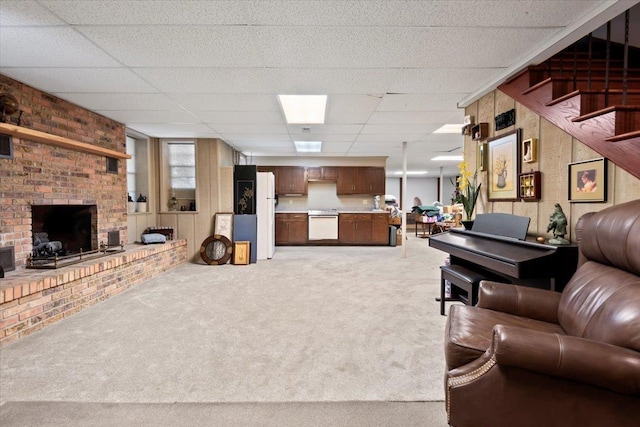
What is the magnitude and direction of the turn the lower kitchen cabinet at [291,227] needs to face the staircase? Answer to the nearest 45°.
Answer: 0° — it already faces it

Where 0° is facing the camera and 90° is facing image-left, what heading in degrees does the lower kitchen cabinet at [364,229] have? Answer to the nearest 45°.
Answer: approximately 0°

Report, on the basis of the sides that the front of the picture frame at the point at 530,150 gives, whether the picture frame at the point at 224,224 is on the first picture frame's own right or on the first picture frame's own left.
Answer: on the first picture frame's own right

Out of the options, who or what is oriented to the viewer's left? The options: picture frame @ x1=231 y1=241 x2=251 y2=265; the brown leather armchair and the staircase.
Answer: the brown leather armchair

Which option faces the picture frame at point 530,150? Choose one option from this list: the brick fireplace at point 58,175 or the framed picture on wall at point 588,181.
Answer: the brick fireplace

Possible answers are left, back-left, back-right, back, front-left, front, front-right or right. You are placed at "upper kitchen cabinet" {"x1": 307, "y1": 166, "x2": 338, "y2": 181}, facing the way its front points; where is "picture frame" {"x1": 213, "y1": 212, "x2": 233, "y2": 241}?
front-right

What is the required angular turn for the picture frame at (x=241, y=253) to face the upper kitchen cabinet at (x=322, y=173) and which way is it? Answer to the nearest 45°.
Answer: approximately 135° to its left

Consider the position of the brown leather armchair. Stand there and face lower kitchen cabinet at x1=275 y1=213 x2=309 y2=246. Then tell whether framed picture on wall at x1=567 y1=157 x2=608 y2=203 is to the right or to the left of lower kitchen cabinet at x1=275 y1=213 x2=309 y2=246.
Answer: right

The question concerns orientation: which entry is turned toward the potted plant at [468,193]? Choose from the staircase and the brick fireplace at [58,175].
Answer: the brick fireplace
